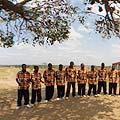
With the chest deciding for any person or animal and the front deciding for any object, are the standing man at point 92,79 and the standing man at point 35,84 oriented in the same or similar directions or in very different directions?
same or similar directions

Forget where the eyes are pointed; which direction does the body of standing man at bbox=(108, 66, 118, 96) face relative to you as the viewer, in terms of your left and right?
facing the viewer

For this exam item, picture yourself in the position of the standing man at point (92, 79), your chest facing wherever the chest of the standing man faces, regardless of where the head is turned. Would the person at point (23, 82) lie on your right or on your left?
on your right

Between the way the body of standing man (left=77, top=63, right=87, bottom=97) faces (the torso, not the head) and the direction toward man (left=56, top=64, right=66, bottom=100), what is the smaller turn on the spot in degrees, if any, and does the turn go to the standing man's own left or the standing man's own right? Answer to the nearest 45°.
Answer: approximately 45° to the standing man's own right

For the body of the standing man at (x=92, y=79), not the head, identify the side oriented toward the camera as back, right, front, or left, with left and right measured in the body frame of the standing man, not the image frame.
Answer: front

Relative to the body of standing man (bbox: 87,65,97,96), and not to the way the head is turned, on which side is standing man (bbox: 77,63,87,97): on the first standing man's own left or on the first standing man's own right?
on the first standing man's own right

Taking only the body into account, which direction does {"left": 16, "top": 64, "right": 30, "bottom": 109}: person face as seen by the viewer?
toward the camera

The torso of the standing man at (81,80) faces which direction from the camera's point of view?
toward the camera

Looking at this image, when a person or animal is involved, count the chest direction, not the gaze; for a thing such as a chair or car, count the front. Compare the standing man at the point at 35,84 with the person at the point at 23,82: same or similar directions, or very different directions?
same or similar directions

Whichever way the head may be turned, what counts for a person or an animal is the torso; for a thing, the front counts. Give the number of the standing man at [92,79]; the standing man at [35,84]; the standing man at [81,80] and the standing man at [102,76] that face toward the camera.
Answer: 4

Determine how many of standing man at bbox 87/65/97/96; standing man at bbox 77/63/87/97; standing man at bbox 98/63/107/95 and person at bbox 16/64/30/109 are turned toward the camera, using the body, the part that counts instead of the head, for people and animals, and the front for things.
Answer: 4

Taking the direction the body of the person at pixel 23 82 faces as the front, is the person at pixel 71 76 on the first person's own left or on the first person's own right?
on the first person's own left

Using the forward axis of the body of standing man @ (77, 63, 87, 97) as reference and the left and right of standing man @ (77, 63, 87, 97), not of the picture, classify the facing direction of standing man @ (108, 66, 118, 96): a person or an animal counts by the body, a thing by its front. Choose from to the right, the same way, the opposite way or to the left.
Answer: the same way
